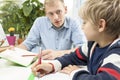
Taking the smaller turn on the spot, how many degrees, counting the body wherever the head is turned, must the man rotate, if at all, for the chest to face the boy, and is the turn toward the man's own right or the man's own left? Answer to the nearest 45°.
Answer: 0° — they already face them

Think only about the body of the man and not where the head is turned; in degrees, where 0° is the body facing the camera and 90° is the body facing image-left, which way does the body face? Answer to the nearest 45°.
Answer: approximately 0°

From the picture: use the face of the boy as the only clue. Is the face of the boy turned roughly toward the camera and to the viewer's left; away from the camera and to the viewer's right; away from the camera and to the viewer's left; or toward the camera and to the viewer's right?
away from the camera and to the viewer's left
